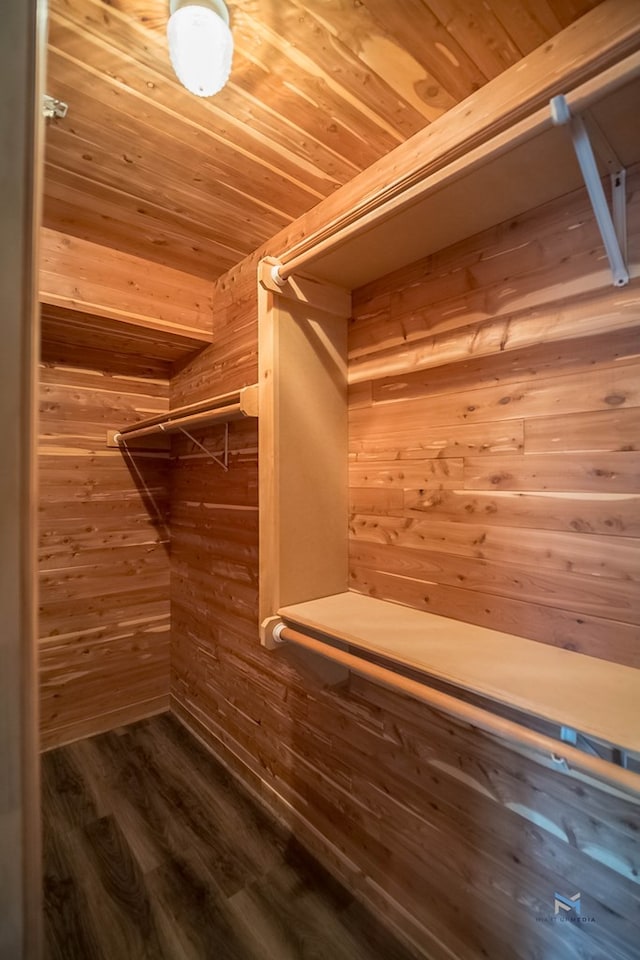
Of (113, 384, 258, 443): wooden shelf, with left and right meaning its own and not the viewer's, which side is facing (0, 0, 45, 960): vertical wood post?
left

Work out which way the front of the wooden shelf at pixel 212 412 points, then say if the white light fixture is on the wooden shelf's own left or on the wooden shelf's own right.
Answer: on the wooden shelf's own left

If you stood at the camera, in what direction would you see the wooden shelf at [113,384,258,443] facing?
facing to the left of the viewer

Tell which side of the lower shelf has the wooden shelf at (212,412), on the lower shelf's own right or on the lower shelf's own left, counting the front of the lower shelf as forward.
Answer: on the lower shelf's own right

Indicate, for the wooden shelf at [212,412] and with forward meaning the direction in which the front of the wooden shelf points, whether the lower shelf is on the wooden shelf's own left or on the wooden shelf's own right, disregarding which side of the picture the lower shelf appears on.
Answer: on the wooden shelf's own left

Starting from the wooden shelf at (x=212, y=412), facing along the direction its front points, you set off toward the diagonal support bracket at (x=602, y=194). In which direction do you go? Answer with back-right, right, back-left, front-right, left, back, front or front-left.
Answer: back-left

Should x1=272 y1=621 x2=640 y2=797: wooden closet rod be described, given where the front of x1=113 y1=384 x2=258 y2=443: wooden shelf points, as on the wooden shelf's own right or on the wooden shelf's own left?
on the wooden shelf's own left

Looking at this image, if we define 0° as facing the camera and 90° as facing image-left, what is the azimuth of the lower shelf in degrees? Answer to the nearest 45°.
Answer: approximately 45°
